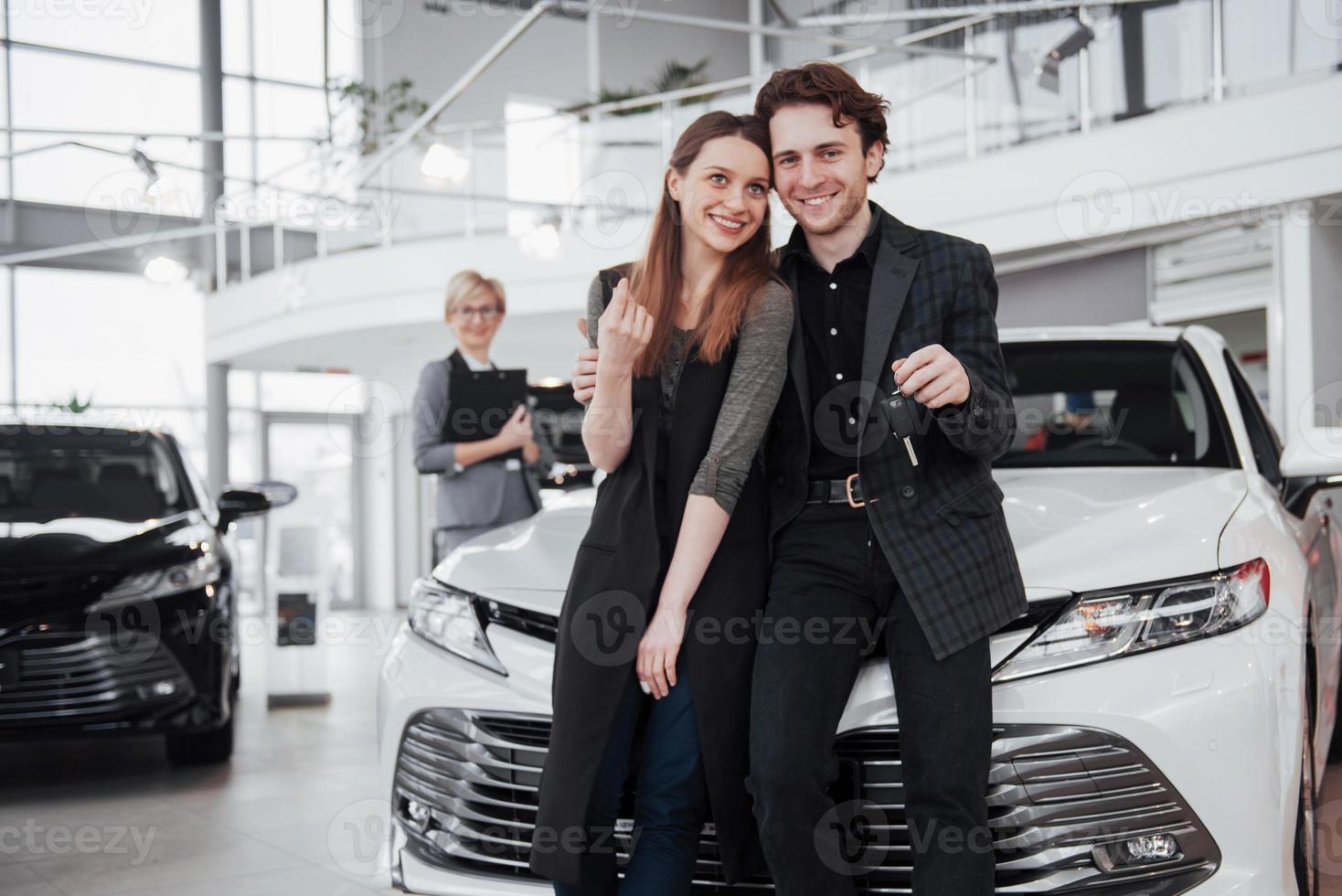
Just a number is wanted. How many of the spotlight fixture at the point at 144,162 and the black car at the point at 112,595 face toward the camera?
1

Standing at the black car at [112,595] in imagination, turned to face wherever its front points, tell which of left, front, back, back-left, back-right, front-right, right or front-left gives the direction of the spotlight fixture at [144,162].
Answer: back

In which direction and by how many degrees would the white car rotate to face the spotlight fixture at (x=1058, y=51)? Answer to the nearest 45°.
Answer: approximately 135° to its right

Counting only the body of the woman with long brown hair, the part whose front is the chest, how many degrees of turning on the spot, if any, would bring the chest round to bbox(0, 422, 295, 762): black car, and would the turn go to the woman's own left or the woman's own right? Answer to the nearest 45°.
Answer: approximately 135° to the woman's own right

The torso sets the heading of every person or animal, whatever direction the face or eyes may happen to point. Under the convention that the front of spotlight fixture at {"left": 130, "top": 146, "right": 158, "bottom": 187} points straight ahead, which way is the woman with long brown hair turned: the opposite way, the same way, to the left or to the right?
to the right

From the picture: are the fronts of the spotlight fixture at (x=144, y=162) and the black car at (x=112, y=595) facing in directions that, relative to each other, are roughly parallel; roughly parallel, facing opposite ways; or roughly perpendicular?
roughly perpendicular

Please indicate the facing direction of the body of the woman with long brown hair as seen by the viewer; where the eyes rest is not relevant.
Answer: toward the camera

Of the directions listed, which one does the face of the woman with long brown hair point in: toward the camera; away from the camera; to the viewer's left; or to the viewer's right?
toward the camera

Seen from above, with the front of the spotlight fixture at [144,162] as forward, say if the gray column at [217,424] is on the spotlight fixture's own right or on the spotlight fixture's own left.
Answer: on the spotlight fixture's own left

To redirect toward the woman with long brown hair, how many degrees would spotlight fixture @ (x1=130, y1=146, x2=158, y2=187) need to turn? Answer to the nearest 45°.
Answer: approximately 90° to its right

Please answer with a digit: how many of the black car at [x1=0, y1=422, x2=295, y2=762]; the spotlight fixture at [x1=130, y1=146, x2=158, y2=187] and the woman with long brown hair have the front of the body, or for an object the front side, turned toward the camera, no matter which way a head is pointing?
2

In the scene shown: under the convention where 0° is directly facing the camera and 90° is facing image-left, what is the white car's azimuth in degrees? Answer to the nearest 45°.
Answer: approximately 45°

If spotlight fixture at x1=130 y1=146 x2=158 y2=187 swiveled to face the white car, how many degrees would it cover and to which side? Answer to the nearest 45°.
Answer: approximately 90° to its right

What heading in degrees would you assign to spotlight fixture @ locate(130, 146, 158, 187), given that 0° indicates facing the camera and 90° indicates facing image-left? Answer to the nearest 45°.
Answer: approximately 270°

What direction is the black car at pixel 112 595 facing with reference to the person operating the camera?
facing the viewer
